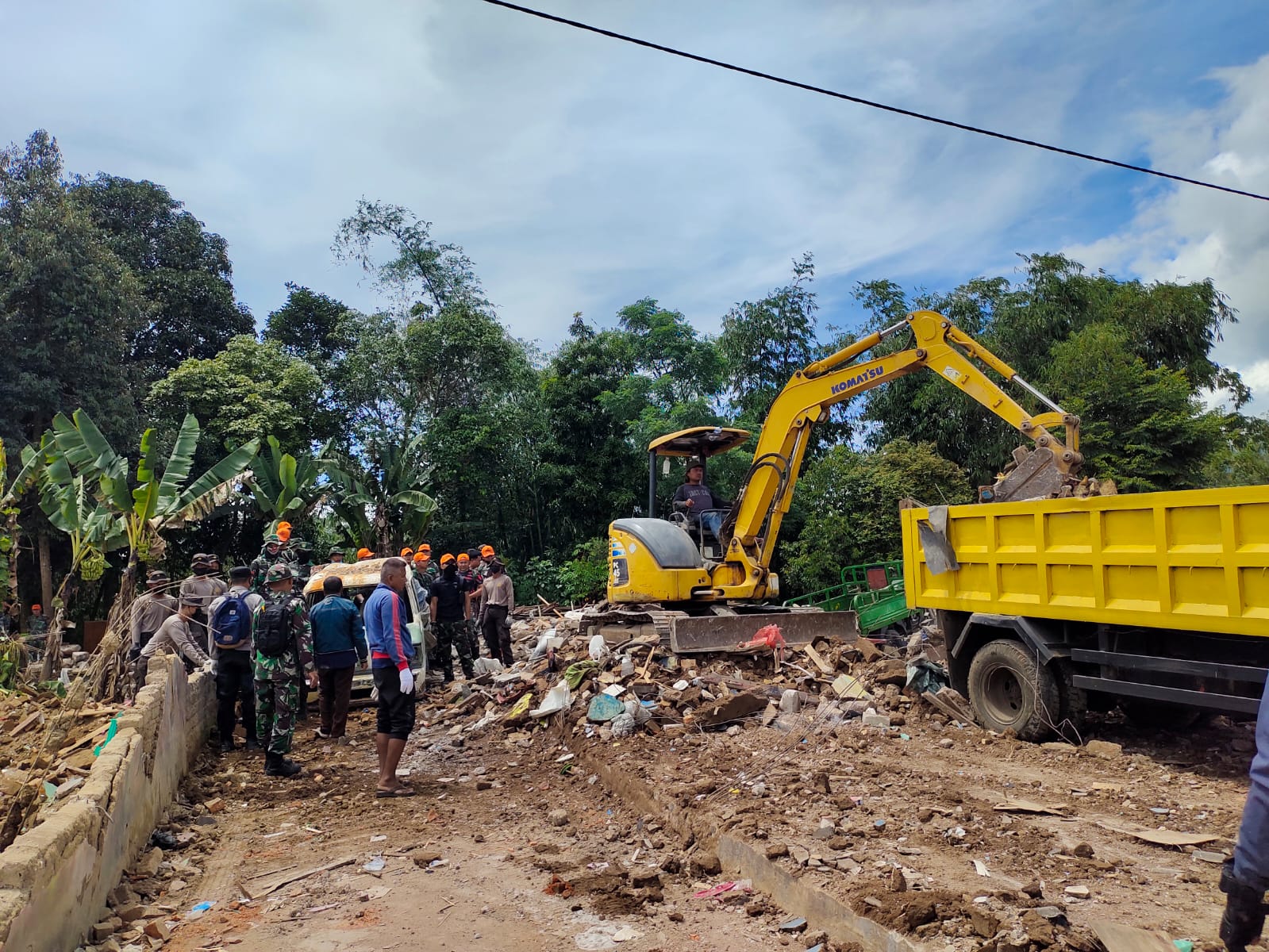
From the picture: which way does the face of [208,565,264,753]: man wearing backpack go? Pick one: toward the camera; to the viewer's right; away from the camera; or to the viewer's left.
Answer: away from the camera

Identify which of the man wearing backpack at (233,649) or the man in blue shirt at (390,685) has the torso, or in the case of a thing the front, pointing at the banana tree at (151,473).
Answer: the man wearing backpack

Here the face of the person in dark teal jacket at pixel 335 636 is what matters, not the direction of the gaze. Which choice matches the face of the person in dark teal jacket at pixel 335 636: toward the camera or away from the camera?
away from the camera

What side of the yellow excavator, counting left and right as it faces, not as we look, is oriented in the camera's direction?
right

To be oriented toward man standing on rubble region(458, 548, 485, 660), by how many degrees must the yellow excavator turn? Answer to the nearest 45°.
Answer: approximately 135° to its left

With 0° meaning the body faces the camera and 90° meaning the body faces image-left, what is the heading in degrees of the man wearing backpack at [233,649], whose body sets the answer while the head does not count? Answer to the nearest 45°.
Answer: approximately 180°

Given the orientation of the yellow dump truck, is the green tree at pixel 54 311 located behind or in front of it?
behind

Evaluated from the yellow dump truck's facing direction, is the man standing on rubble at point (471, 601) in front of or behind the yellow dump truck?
behind

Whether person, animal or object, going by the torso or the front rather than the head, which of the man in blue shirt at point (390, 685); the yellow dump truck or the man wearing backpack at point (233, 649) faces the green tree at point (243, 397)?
the man wearing backpack

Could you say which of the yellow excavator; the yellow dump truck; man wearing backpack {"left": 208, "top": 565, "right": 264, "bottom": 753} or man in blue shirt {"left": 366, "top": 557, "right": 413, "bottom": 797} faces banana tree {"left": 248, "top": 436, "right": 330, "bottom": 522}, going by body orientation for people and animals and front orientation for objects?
the man wearing backpack
